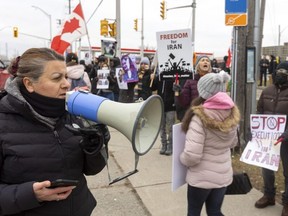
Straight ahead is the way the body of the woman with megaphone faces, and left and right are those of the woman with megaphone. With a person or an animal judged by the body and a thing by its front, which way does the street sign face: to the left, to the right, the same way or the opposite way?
to the right

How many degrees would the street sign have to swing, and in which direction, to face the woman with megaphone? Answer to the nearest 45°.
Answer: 0° — it already faces them

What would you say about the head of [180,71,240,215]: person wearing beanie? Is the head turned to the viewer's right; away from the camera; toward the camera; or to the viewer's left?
away from the camera

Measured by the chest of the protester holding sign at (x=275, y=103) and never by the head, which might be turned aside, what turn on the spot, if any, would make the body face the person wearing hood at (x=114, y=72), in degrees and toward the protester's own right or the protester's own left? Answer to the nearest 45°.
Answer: approximately 90° to the protester's own right

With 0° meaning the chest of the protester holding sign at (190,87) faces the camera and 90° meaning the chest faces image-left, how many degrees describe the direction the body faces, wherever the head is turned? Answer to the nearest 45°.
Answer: approximately 315°

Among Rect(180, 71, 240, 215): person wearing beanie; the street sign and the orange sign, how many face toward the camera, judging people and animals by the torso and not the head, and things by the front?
2

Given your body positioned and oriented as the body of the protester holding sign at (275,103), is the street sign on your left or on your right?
on your right

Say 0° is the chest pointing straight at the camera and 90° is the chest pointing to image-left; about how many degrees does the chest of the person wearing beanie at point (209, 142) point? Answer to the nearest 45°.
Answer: approximately 135°

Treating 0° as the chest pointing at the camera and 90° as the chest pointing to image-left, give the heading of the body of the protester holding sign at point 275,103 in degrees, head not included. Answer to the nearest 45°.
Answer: approximately 45°

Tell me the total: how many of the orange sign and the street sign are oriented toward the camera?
2

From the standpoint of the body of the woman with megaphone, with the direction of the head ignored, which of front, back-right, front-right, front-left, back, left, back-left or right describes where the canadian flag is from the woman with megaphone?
back-left

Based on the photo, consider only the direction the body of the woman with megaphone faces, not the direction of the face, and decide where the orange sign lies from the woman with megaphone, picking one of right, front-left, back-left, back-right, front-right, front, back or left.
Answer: left

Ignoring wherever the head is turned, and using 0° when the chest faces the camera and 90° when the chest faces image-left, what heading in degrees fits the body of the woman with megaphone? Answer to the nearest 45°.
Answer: approximately 315°

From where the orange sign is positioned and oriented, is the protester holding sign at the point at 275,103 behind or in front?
in front
